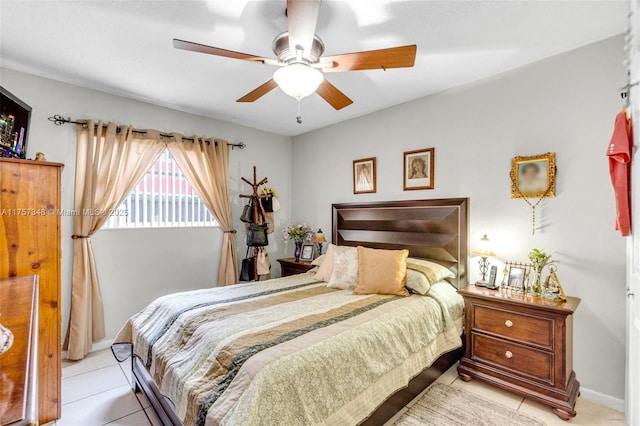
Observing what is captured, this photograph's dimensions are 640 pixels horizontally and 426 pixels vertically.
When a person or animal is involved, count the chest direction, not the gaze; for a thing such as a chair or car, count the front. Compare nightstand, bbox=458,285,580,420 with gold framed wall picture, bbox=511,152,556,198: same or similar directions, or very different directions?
same or similar directions

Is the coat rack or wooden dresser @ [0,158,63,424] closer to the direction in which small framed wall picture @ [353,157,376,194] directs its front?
the wooden dresser

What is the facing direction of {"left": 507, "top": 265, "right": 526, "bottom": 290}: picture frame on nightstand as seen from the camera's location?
facing the viewer and to the left of the viewer

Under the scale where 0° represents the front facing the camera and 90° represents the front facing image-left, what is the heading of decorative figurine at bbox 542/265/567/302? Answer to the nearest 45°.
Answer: approximately 45°

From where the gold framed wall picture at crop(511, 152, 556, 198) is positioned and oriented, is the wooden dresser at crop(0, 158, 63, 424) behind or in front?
in front

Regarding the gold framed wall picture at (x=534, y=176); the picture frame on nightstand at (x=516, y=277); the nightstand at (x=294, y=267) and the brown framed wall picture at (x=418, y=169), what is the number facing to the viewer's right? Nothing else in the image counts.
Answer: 0

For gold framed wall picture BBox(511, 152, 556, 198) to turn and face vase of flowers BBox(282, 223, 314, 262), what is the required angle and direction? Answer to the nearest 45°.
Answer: approximately 45° to its right

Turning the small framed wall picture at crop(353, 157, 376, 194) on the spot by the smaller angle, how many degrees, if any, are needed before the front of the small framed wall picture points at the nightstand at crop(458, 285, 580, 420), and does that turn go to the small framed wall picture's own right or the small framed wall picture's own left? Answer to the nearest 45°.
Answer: approximately 90° to the small framed wall picture's own left

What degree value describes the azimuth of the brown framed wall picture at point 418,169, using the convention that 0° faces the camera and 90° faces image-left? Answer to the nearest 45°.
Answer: approximately 45°

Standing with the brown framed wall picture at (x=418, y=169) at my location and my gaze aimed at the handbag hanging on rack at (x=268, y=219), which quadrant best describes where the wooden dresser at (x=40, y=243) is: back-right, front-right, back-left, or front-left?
front-left

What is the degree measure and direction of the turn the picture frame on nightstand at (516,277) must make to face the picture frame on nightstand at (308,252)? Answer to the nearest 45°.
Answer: approximately 45° to its right

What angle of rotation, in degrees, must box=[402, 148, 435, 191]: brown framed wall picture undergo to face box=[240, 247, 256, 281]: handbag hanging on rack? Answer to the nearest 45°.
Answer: approximately 45° to its right

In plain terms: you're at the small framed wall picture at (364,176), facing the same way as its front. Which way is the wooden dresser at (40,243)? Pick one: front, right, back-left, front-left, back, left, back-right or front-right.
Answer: front
